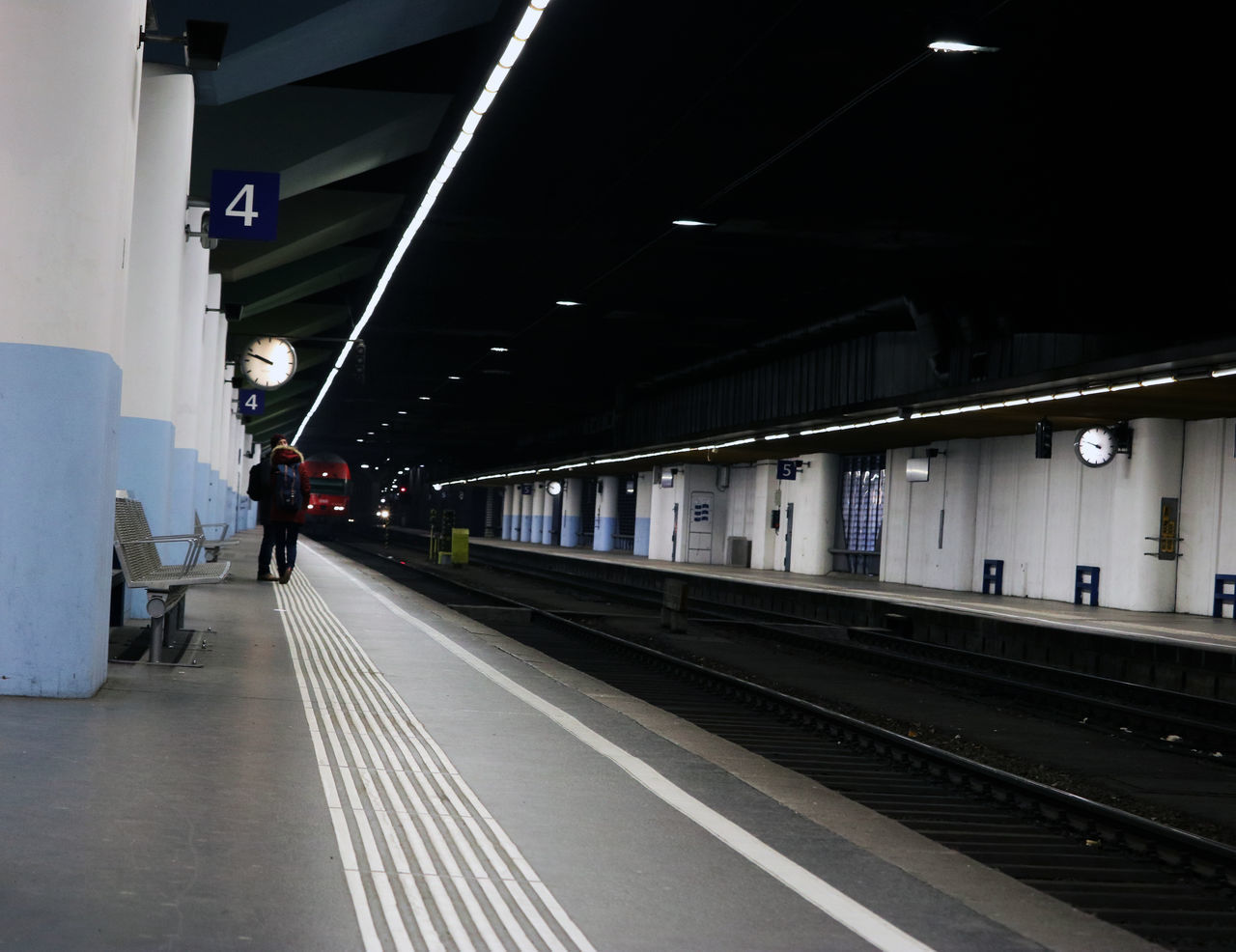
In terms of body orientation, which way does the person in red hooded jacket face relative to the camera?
away from the camera

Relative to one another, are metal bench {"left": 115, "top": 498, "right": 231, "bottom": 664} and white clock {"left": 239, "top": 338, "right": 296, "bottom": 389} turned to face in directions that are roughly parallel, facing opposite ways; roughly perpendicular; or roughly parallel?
roughly perpendicular

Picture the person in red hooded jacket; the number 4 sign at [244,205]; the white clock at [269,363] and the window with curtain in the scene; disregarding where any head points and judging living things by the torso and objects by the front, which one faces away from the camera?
the person in red hooded jacket

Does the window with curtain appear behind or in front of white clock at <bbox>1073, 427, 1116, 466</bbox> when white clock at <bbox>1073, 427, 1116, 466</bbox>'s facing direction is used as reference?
behind

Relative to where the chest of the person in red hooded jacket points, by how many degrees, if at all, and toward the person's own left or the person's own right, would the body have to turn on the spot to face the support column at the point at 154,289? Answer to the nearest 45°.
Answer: approximately 180°

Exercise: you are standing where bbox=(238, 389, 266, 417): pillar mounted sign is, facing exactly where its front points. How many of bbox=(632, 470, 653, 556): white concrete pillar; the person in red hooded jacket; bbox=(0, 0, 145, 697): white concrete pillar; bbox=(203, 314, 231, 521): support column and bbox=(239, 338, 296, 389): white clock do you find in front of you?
4

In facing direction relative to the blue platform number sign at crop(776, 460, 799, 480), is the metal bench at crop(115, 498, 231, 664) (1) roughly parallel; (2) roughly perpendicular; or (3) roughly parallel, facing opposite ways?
roughly perpendicular
